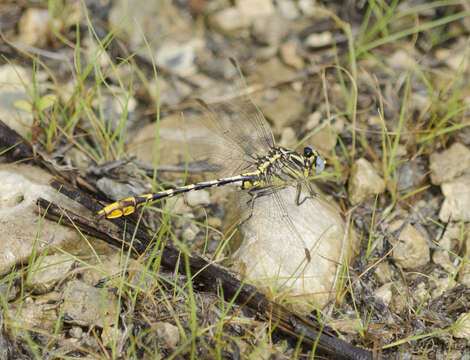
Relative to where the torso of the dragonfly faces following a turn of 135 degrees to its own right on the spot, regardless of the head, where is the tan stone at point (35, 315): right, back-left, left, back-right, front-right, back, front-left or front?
front

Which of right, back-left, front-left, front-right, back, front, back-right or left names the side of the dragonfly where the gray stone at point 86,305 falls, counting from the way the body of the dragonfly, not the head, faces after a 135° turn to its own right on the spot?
front

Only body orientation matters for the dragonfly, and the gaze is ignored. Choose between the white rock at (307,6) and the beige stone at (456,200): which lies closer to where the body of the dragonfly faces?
the beige stone

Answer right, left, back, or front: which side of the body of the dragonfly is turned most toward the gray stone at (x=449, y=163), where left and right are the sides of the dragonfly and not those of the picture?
front

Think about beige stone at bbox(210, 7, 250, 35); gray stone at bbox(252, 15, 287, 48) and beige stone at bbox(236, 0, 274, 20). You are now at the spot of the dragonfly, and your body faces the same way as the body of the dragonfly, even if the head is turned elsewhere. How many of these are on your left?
3

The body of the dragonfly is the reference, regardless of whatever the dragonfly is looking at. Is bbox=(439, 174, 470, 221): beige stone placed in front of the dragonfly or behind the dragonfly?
in front

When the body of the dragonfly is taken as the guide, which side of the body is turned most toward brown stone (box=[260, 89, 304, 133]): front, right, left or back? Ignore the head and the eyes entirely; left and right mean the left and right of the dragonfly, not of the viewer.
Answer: left

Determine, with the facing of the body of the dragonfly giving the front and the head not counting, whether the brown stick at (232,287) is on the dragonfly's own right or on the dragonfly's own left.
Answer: on the dragonfly's own right

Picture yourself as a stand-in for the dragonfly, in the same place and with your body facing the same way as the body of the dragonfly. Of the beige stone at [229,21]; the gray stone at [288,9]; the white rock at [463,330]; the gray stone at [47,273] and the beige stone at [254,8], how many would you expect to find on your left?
3

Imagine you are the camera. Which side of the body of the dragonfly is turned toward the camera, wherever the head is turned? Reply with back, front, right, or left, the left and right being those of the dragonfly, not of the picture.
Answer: right
